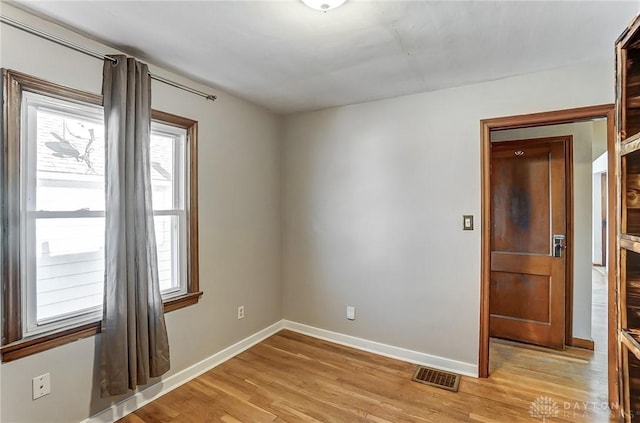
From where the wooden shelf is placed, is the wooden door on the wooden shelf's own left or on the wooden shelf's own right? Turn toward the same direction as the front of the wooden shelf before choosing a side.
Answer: on the wooden shelf's own right

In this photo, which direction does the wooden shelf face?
to the viewer's left

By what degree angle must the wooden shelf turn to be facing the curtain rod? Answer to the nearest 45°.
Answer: approximately 45° to its left
